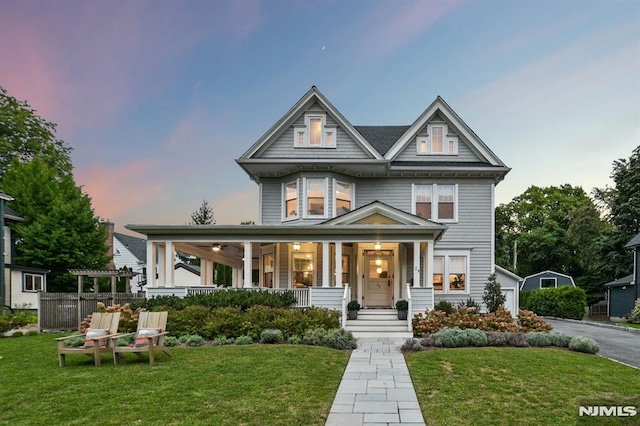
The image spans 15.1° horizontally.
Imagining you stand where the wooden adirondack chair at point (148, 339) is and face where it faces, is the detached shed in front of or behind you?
behind

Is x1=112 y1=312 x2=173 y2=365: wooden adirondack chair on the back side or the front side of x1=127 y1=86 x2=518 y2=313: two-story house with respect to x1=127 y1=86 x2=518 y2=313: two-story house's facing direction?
on the front side

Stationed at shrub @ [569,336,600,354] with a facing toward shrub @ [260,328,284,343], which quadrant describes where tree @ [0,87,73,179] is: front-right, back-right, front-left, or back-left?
front-right

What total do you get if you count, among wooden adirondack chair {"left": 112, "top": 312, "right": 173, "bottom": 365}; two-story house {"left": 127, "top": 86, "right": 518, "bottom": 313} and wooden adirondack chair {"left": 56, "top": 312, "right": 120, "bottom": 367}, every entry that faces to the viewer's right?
0

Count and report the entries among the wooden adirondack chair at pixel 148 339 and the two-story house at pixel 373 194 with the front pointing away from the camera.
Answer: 0

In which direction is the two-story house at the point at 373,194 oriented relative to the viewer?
toward the camera

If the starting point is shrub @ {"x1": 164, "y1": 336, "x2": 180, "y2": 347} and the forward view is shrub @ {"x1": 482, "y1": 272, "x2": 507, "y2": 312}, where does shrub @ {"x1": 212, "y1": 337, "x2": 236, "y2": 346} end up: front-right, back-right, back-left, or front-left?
front-right

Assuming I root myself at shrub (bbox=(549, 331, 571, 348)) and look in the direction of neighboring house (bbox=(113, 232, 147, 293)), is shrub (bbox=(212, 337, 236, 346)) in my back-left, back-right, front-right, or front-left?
front-left
